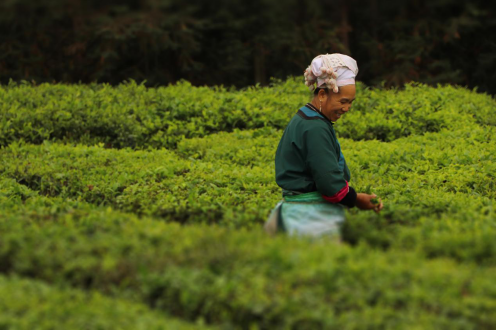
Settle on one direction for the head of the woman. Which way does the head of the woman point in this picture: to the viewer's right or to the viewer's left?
to the viewer's right

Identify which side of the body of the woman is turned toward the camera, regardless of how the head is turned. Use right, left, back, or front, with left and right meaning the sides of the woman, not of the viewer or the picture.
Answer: right
